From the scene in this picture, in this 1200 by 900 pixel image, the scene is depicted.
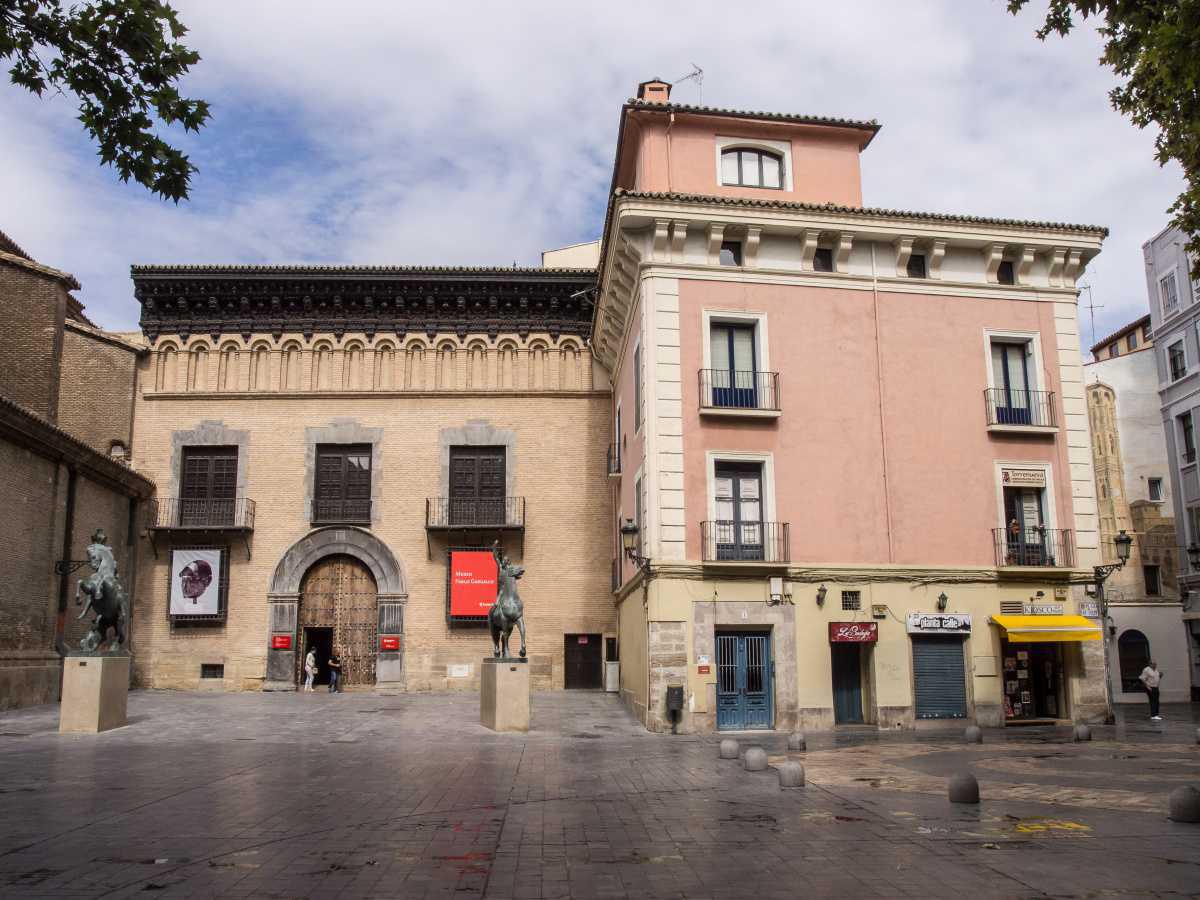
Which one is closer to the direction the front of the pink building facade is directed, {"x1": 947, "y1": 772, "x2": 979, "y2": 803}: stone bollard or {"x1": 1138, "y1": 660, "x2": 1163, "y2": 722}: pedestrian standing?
the stone bollard

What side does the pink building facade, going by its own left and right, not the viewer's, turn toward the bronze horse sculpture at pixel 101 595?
right

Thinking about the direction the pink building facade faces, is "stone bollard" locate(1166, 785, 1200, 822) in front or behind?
in front

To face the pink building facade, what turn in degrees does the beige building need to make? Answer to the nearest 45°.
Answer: approximately 45° to its left

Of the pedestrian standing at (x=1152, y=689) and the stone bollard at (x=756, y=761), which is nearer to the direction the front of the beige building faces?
the stone bollard

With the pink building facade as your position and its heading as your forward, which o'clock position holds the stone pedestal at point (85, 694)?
The stone pedestal is roughly at 2 o'clock from the pink building facade.

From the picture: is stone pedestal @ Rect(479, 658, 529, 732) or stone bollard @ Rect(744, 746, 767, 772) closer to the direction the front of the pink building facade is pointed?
the stone bollard

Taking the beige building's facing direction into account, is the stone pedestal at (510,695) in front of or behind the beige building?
in front

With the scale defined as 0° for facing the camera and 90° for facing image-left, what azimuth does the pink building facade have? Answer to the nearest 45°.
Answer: approximately 0°

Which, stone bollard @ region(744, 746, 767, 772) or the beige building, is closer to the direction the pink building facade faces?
the stone bollard

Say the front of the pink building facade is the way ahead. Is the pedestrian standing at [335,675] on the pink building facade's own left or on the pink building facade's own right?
on the pink building facade's own right

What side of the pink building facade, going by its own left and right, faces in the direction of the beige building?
right

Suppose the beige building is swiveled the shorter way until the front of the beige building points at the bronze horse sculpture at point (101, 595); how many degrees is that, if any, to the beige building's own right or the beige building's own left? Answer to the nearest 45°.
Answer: approximately 45° to the beige building's own right
